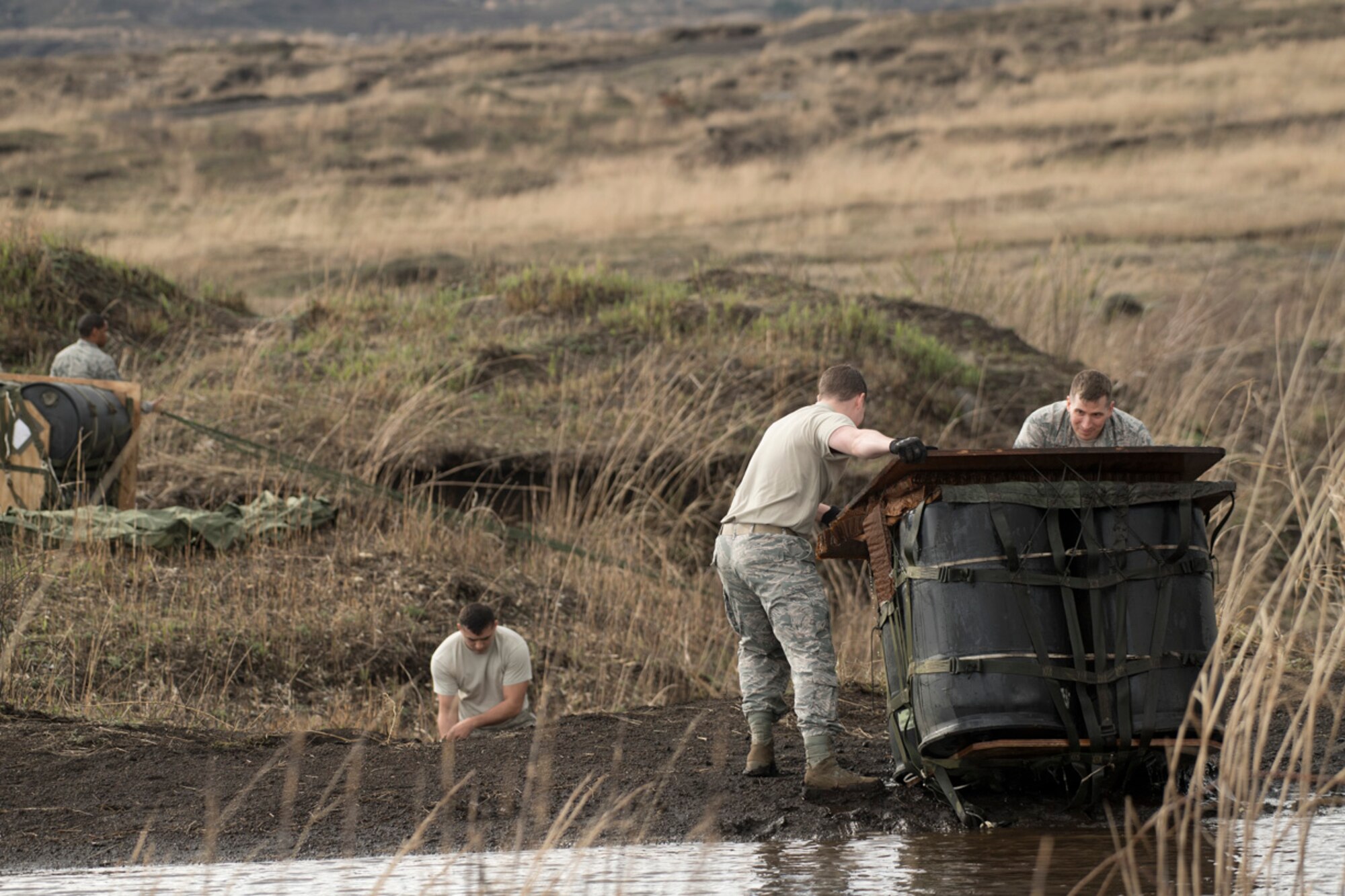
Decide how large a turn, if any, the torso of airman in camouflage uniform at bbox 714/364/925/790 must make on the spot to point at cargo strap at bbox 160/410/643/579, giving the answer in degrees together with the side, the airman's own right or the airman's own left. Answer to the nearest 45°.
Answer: approximately 90° to the airman's own left

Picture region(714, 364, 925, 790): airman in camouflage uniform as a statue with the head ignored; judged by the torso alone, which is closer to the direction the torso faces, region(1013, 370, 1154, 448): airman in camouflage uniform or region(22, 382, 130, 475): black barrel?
the airman in camouflage uniform

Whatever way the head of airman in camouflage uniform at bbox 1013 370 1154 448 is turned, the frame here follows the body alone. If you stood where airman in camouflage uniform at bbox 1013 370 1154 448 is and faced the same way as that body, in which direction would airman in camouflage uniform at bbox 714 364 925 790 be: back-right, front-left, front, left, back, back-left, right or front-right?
front-right

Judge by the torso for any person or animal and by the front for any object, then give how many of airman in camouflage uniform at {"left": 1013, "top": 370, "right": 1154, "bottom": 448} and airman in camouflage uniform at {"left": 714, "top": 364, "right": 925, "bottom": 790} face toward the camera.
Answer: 1

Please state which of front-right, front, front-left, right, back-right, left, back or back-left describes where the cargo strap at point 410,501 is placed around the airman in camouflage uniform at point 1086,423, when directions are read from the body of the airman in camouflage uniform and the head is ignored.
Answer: back-right

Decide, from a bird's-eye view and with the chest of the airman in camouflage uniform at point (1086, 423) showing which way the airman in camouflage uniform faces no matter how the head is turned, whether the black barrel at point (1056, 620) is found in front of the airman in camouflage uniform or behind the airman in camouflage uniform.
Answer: in front

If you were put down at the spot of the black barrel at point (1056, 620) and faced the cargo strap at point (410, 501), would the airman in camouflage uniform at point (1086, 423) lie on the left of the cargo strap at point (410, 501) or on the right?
right

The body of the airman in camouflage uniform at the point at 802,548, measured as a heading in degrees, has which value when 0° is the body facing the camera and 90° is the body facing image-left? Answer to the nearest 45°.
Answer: approximately 225°

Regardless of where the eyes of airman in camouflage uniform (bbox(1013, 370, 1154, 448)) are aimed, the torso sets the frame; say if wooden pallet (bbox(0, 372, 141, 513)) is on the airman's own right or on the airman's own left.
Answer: on the airman's own right

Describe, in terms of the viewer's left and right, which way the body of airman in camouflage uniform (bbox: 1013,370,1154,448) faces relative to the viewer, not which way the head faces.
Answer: facing the viewer
